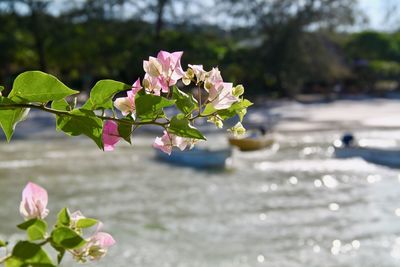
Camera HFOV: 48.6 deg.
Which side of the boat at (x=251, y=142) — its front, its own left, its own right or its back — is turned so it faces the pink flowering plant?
left

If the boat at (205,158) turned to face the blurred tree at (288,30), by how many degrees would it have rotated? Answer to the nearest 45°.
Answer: approximately 90° to its right

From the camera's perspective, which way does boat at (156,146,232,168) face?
to the viewer's left

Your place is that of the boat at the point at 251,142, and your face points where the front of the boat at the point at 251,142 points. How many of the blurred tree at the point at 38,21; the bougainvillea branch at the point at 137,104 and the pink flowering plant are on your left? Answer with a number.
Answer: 2

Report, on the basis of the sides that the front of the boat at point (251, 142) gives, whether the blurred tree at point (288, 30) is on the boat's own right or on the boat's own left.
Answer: on the boat's own right

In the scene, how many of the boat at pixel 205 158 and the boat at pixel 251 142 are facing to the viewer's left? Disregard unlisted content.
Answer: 2

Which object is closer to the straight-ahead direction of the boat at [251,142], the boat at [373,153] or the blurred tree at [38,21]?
the blurred tree

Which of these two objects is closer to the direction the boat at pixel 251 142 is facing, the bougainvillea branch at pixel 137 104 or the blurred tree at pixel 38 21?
the blurred tree

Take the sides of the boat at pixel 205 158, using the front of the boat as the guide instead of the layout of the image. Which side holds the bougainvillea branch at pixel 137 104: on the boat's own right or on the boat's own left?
on the boat's own left

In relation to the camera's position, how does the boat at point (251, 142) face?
facing to the left of the viewer

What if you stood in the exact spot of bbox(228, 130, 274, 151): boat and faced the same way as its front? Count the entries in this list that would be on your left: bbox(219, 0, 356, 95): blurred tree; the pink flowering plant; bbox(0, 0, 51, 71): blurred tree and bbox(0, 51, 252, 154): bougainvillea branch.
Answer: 2
